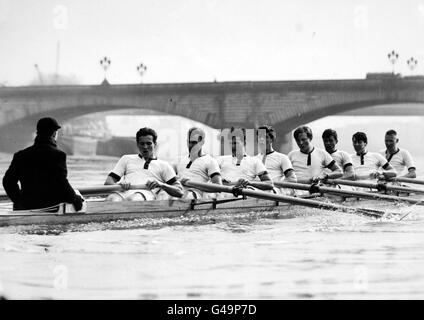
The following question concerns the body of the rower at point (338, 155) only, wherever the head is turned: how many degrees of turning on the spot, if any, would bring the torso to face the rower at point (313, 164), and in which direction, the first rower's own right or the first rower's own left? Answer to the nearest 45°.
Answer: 0° — they already face them

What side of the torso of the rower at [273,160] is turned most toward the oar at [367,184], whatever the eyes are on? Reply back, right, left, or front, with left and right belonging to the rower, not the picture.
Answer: back

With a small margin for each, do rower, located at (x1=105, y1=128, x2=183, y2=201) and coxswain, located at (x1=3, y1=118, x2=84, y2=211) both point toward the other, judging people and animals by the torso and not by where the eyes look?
yes

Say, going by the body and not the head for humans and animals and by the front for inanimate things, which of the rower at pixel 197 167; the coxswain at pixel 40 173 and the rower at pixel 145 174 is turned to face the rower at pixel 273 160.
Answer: the coxswain at pixel 40 173

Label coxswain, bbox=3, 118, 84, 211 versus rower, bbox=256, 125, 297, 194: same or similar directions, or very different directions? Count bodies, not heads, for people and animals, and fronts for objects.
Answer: very different directions

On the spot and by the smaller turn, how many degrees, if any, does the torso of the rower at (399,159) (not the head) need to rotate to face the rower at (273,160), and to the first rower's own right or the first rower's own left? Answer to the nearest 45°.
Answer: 0° — they already face them

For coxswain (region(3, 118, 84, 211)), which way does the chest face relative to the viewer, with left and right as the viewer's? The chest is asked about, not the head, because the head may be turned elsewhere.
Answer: facing away from the viewer and to the right of the viewer

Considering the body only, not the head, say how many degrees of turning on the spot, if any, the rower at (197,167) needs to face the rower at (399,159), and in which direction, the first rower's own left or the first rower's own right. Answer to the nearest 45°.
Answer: approximately 180°
